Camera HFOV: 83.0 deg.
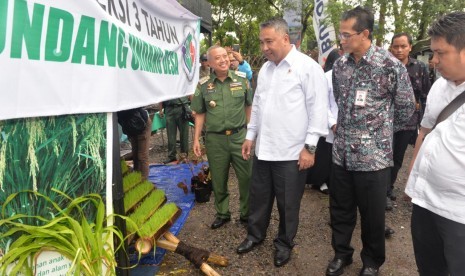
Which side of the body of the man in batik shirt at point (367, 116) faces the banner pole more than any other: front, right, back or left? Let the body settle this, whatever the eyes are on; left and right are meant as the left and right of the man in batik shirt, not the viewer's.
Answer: front

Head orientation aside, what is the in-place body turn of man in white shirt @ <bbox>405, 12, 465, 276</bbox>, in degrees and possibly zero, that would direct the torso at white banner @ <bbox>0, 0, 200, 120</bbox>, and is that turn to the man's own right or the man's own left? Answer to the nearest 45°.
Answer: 0° — they already face it

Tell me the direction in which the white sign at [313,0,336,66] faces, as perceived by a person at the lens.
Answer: facing the viewer

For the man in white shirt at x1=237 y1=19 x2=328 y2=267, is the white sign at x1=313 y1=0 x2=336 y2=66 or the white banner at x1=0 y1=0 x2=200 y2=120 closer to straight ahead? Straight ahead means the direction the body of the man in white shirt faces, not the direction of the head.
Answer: the white banner

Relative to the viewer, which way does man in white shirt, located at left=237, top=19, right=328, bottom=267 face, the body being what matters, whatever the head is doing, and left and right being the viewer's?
facing the viewer and to the left of the viewer

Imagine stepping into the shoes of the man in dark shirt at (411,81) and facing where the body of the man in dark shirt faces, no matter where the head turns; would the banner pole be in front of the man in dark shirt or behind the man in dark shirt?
in front

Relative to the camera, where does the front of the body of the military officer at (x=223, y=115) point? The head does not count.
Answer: toward the camera

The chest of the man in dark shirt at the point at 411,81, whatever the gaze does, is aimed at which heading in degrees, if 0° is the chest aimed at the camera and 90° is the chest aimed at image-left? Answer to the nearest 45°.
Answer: approximately 45°

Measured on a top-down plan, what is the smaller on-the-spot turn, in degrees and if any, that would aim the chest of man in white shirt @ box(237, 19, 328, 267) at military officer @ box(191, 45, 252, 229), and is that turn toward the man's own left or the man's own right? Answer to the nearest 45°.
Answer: approximately 90° to the man's own right

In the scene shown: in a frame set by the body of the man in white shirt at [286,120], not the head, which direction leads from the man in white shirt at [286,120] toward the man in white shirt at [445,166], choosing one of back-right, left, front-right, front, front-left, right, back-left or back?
left

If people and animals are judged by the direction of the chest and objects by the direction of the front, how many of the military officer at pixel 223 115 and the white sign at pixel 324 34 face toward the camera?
2
